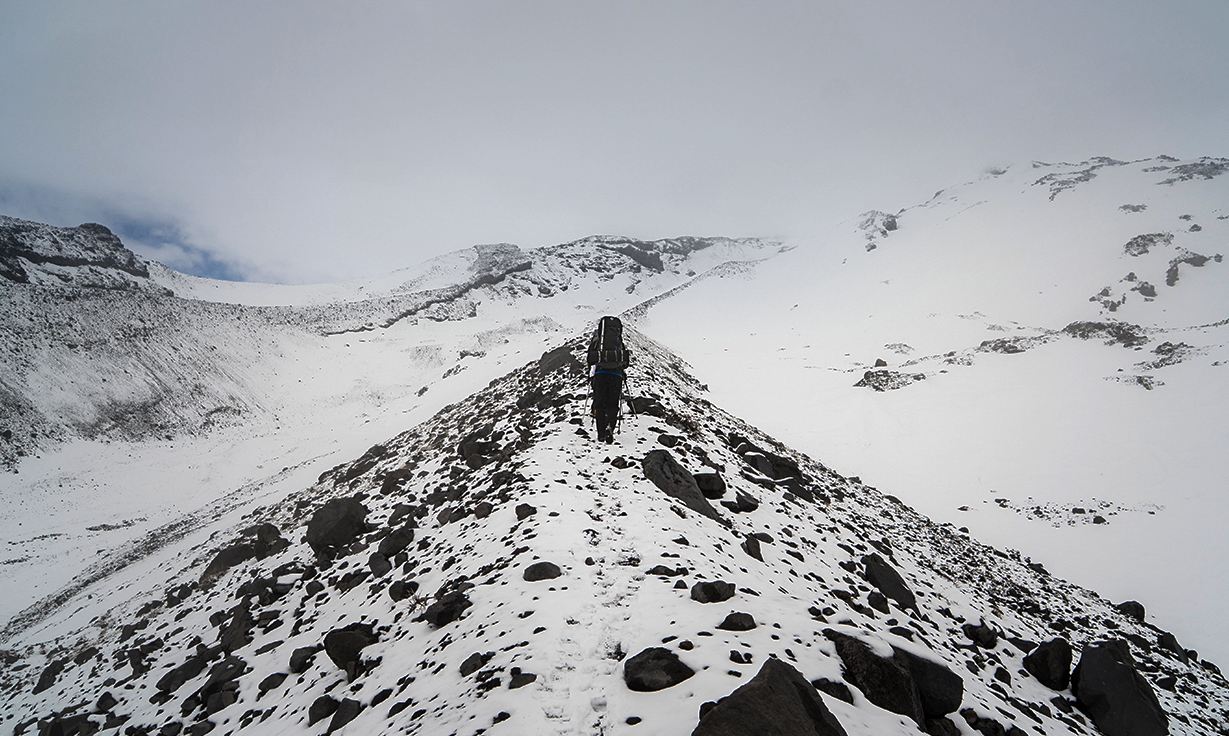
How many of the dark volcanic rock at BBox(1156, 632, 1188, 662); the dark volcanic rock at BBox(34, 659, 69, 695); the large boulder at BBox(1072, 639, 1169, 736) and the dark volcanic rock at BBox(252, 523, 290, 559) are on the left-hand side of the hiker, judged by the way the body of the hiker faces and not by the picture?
2

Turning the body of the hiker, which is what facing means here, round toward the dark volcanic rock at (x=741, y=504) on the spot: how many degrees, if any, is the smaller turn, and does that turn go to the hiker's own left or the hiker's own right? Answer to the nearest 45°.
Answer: approximately 135° to the hiker's own right

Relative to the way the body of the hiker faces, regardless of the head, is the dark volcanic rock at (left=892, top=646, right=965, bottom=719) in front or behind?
behind

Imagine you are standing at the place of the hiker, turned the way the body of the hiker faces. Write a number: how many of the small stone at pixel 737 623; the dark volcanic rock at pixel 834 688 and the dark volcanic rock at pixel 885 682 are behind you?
3

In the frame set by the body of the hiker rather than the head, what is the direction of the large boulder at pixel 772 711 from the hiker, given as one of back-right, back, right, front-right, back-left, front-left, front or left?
back

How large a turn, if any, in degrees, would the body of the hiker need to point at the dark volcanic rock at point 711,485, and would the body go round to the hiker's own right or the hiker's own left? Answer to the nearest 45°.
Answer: approximately 135° to the hiker's own right

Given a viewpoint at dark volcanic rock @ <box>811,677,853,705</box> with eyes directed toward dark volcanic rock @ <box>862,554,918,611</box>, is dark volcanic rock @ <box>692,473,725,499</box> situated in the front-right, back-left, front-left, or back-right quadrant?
front-left

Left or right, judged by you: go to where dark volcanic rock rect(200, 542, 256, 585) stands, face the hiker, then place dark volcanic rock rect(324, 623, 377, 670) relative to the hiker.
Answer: right

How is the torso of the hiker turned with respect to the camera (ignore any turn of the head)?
away from the camera

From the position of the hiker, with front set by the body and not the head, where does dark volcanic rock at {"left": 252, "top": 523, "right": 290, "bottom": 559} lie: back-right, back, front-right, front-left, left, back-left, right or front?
left

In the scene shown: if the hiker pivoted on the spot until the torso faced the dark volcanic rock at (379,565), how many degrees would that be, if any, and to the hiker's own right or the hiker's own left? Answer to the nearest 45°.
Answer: approximately 135° to the hiker's own left
